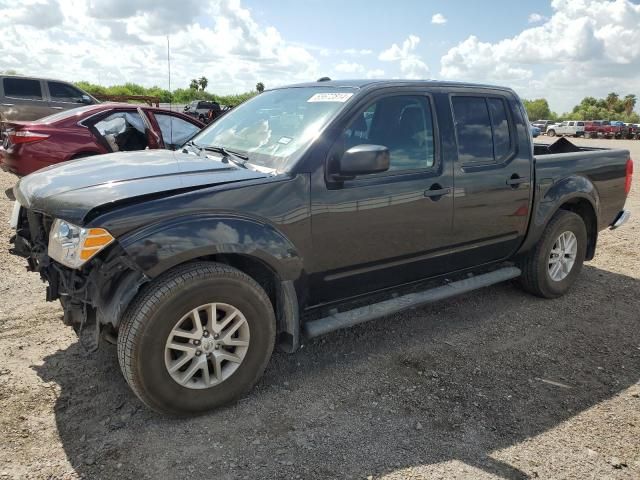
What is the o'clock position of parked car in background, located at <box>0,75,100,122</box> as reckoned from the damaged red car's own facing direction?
The parked car in background is roughly at 10 o'clock from the damaged red car.

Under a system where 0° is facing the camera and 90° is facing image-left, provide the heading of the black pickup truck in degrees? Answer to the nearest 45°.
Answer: approximately 45°

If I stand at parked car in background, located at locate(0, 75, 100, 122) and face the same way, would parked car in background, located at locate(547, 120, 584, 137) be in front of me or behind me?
in front

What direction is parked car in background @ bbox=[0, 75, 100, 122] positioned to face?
to the viewer's right

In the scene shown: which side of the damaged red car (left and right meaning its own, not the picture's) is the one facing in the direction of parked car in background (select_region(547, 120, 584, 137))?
front

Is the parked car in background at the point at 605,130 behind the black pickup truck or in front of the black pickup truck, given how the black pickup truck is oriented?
behind

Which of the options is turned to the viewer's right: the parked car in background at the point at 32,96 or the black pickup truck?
the parked car in background

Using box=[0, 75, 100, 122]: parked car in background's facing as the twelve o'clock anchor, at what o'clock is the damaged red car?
The damaged red car is roughly at 3 o'clock from the parked car in background.

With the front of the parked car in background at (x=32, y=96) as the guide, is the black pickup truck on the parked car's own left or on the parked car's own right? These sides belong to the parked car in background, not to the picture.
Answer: on the parked car's own right

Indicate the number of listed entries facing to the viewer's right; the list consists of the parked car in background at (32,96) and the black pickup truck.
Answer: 1

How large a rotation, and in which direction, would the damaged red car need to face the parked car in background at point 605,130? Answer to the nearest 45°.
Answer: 0° — it already faces it

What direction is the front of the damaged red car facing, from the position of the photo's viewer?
facing away from the viewer and to the right of the viewer

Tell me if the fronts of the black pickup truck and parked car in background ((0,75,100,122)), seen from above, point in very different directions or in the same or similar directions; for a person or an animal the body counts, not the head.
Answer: very different directions

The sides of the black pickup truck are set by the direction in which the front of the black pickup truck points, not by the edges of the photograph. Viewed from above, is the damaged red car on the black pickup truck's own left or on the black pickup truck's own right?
on the black pickup truck's own right

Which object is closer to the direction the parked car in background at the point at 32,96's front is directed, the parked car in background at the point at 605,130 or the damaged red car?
the parked car in background

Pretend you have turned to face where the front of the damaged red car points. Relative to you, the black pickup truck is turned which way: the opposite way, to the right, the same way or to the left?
the opposite way

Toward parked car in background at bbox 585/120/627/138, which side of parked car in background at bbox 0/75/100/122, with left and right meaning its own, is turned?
front
